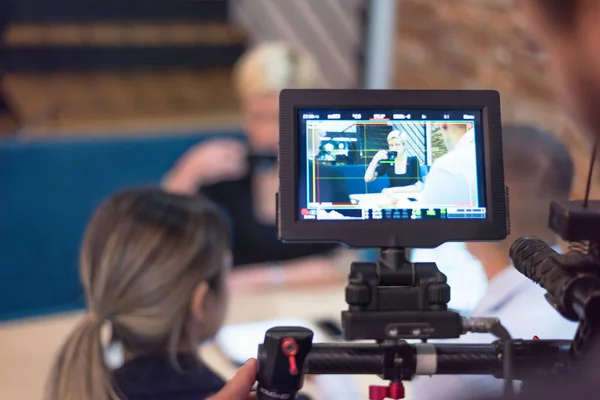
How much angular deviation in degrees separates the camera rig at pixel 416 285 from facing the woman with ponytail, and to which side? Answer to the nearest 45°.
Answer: approximately 45° to its left

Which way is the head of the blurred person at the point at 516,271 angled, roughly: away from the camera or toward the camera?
away from the camera

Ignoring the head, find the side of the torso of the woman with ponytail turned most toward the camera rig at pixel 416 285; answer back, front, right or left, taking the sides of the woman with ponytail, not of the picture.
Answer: right

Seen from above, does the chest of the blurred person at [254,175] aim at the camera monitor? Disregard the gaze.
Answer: yes

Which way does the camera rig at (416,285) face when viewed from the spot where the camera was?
facing away from the viewer

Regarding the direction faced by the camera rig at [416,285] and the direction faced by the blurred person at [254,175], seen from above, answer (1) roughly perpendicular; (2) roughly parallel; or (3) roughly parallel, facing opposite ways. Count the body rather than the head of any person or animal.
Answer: roughly parallel, facing opposite ways

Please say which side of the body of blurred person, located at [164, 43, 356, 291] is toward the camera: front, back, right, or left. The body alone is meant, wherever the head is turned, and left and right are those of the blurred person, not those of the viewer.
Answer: front

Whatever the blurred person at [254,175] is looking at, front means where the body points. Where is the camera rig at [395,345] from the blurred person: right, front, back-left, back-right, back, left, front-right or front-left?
front

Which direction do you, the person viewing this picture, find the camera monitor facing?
facing the viewer

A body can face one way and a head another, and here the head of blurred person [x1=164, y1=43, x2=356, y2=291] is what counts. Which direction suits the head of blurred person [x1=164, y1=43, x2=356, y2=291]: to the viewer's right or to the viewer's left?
to the viewer's right

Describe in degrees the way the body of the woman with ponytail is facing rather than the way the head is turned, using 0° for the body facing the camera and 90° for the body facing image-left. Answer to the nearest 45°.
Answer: approximately 225°

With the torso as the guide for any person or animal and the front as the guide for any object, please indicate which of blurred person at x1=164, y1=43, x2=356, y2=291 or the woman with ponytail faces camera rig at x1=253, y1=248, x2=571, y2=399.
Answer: the blurred person
